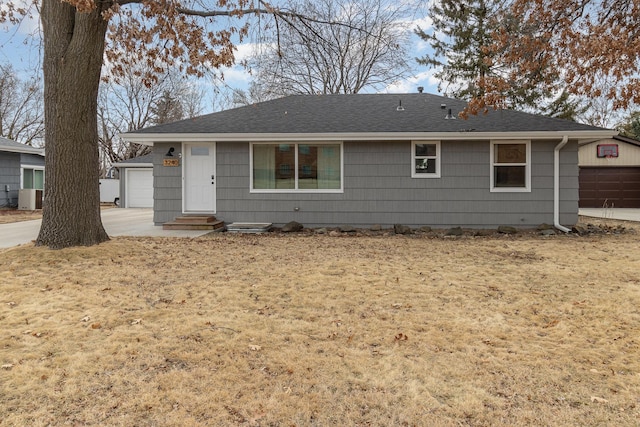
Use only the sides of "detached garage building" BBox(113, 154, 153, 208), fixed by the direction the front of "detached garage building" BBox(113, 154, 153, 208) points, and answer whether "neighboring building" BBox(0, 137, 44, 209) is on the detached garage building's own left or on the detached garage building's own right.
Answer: on the detached garage building's own right

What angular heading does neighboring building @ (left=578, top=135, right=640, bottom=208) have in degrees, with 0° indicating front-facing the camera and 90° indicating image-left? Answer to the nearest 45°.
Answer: approximately 0°

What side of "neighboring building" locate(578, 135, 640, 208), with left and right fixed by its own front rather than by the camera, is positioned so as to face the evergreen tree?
right

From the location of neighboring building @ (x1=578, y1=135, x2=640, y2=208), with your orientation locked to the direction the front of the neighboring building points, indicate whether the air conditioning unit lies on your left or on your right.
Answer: on your right

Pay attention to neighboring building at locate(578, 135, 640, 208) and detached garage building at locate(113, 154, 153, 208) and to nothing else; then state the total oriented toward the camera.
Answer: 2

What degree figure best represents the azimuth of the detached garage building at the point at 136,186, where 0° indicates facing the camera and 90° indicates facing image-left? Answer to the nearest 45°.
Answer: approximately 0°

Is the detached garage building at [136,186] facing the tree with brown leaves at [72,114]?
yes

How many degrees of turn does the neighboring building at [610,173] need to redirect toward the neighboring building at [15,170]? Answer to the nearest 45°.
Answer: approximately 45° to its right

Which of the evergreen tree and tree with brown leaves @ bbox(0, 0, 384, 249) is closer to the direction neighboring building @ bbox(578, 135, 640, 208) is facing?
the tree with brown leaves

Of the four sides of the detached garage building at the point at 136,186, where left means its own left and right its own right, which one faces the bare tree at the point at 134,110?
back
